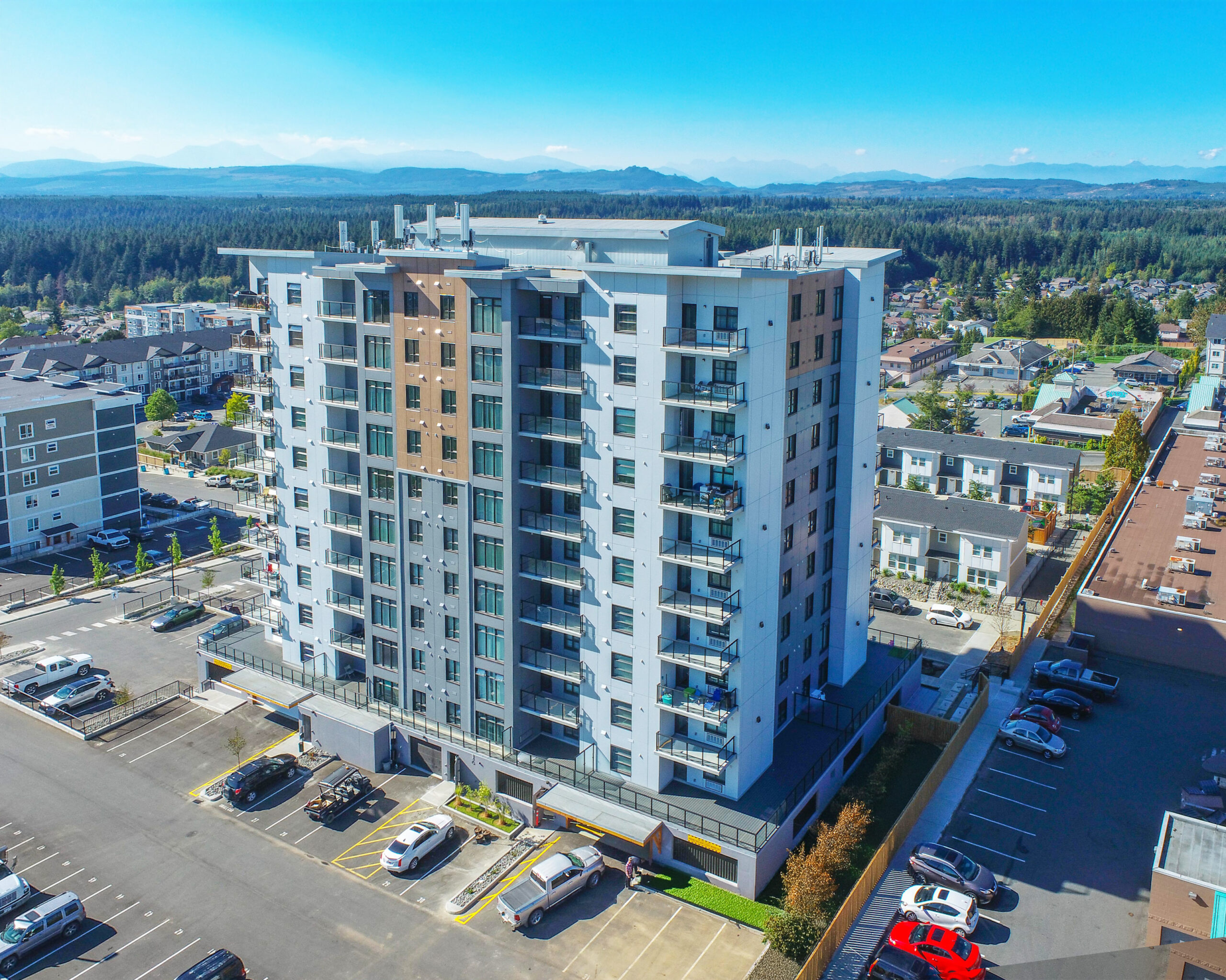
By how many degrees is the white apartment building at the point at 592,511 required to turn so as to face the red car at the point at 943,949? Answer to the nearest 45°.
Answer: approximately 90° to its left

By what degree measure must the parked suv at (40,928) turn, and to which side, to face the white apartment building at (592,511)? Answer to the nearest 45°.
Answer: approximately 135° to its left

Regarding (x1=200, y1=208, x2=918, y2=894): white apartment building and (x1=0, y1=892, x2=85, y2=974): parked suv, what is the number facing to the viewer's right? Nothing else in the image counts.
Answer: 0

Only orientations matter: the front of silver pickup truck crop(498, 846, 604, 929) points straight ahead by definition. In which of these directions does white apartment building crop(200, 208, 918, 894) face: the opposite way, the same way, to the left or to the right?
the opposite way

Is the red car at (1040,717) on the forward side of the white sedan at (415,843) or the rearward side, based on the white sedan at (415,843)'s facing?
on the forward side

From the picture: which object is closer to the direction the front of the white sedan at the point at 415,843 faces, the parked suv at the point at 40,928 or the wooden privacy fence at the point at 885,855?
the wooden privacy fence

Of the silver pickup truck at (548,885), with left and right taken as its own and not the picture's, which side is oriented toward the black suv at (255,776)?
left

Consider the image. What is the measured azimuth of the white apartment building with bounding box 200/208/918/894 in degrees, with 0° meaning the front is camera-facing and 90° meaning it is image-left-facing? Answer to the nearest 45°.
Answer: approximately 45°
